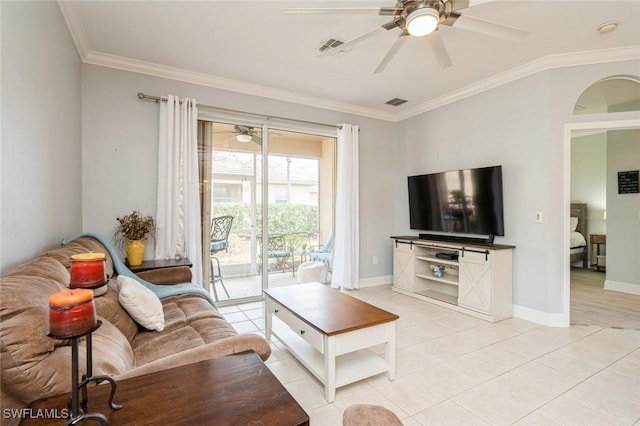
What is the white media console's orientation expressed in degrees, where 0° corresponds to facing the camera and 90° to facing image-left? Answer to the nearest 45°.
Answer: approximately 45°

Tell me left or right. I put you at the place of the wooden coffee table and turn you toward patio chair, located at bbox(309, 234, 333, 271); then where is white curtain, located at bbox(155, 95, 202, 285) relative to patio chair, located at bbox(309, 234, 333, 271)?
left

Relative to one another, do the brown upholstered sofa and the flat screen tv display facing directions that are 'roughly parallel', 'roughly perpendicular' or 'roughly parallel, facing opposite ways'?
roughly parallel, facing opposite ways

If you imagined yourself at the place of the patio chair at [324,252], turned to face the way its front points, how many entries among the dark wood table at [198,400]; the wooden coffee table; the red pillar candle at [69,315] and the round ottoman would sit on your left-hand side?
4

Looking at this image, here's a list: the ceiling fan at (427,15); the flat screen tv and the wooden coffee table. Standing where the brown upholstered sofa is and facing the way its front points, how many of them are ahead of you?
3

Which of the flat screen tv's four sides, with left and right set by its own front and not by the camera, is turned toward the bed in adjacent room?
back

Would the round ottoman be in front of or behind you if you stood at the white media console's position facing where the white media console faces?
in front

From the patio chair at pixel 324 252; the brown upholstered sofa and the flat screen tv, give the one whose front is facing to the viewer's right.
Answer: the brown upholstered sofa

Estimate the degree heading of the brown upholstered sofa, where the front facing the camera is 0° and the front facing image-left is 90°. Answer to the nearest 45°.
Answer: approximately 270°

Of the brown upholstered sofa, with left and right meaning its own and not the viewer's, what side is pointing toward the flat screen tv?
front

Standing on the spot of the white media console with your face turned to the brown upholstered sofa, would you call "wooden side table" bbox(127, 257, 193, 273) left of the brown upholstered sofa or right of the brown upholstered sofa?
right

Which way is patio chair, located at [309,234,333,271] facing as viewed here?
to the viewer's left

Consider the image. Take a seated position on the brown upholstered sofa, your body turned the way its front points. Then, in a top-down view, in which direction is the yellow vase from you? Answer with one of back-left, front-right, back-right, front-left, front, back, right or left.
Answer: left

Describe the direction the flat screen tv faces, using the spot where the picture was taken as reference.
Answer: facing the viewer and to the left of the viewer

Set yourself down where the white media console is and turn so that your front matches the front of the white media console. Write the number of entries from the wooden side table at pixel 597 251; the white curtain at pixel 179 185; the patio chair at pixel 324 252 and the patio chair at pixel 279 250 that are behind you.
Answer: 1
